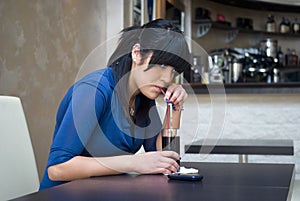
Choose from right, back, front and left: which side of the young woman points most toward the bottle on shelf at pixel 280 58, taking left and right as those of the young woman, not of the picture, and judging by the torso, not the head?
left

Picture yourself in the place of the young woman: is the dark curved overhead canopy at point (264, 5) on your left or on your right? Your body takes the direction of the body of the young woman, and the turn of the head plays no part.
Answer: on your left

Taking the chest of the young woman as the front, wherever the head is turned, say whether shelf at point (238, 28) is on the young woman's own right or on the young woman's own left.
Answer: on the young woman's own left

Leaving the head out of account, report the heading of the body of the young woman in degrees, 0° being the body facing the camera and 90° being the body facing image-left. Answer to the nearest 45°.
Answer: approximately 315°

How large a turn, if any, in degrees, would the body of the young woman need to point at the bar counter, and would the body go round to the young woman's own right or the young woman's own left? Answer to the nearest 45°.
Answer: approximately 90° to the young woman's own left

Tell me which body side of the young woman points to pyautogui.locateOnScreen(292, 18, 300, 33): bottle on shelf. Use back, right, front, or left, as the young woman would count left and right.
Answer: left
